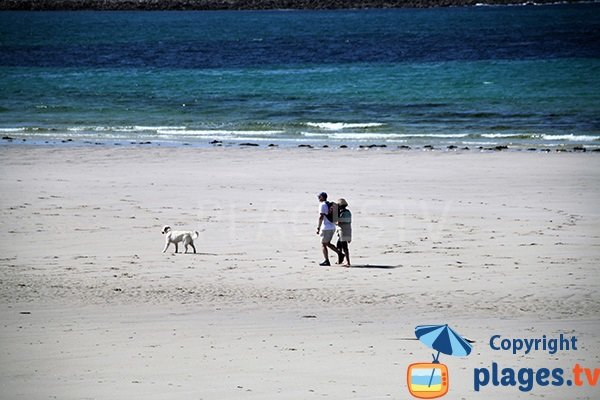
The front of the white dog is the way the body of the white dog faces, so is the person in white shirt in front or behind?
behind

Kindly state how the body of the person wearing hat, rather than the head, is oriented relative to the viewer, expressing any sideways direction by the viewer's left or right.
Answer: facing to the left of the viewer

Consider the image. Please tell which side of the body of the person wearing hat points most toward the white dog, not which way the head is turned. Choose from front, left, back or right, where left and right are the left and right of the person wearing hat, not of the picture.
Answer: front

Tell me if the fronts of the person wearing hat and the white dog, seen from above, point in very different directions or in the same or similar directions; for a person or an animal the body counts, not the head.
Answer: same or similar directions

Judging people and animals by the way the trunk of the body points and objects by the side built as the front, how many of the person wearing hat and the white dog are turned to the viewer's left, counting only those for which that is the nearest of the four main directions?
2

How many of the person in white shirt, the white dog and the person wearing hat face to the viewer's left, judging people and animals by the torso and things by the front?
3

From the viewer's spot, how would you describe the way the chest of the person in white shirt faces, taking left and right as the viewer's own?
facing to the left of the viewer

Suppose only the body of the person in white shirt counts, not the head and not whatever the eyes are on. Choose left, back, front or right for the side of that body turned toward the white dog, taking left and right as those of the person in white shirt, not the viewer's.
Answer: front

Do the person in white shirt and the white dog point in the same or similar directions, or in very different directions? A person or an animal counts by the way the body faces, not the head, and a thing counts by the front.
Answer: same or similar directions

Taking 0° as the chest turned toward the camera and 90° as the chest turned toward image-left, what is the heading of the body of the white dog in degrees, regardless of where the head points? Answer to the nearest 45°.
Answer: approximately 90°
